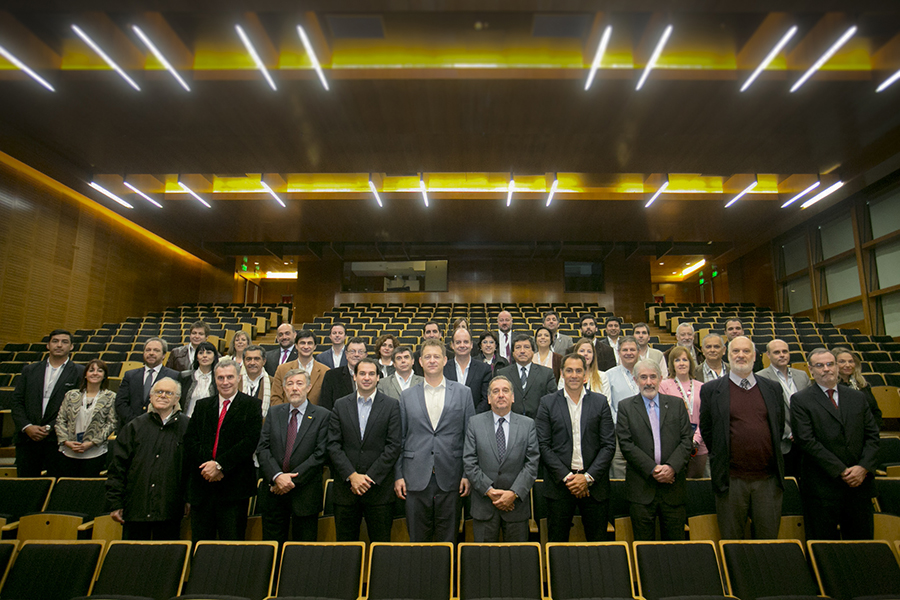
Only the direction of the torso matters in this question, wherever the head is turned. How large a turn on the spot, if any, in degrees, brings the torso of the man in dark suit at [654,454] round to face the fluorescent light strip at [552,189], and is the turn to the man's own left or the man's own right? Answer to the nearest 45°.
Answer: approximately 180°

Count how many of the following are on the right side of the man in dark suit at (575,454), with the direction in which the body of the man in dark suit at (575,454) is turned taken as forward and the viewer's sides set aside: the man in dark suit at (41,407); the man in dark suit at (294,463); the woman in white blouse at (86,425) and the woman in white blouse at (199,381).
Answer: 4

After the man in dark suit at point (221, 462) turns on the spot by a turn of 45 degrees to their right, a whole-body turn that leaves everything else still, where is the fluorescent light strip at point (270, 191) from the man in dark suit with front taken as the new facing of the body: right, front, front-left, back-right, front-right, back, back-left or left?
back-right

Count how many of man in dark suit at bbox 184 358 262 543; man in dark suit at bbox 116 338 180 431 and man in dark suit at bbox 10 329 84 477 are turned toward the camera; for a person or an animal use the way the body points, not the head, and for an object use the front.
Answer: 3

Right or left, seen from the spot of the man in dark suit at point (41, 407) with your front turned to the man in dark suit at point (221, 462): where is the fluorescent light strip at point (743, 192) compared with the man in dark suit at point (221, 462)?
left

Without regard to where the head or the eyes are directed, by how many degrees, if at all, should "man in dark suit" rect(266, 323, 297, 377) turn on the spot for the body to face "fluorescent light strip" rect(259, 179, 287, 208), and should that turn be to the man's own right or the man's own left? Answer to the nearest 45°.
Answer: approximately 180°

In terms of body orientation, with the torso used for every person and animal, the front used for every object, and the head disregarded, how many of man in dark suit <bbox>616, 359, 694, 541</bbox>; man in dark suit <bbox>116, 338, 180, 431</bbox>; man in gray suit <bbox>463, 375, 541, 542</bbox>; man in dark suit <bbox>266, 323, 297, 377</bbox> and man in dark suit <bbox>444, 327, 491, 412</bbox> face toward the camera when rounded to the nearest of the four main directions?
5

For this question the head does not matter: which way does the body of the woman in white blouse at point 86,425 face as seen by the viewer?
toward the camera

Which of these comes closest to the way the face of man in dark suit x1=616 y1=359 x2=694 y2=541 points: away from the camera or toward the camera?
toward the camera

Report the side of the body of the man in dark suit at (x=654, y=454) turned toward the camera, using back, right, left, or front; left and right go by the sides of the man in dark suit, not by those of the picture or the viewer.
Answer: front
